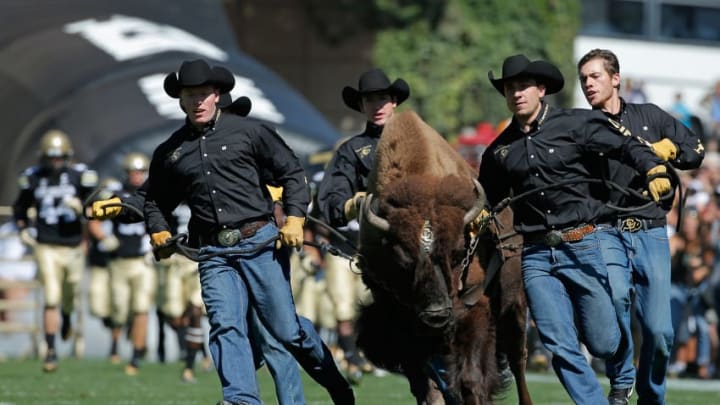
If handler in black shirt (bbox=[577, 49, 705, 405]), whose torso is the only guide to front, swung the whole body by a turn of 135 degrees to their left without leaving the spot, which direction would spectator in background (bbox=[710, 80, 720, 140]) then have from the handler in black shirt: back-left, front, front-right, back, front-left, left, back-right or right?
left

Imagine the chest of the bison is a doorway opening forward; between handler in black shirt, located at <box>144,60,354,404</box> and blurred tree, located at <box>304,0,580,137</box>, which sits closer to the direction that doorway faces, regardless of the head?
the handler in black shirt

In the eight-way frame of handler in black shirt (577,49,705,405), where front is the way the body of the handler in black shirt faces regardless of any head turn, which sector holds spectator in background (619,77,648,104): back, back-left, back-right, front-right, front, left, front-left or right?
back-right

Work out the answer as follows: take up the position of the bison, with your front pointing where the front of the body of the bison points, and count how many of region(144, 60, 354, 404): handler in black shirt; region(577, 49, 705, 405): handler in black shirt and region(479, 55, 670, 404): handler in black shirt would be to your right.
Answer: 1

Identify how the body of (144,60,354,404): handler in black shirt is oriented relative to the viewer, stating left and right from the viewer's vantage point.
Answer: facing the viewer

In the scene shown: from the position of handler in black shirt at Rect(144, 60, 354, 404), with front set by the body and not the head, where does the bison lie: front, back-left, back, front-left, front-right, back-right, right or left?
left

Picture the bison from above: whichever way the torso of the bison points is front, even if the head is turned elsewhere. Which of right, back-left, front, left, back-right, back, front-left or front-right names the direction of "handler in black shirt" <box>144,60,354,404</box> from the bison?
right

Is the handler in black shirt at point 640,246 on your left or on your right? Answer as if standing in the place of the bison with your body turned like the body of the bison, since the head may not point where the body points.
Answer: on your left

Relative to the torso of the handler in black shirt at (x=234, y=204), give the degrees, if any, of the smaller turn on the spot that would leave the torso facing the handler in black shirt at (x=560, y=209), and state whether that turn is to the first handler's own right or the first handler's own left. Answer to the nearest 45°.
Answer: approximately 90° to the first handler's own left

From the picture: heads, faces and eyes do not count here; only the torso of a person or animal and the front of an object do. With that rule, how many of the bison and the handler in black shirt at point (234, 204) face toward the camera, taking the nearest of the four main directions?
2
